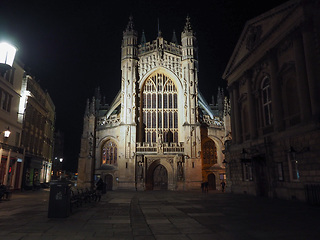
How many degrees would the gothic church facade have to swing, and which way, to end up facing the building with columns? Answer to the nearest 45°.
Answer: approximately 45° to its left

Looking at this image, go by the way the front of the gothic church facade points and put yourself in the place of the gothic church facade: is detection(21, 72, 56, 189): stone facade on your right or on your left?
on your right

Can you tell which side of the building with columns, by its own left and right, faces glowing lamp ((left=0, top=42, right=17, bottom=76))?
front

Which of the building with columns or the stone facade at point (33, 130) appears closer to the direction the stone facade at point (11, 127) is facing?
the building with columns

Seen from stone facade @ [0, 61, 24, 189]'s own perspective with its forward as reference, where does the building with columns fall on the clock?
The building with columns is roughly at 12 o'clock from the stone facade.

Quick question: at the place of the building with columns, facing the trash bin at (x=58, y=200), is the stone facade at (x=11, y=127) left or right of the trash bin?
right

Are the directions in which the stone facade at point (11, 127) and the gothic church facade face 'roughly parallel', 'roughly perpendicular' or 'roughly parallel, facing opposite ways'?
roughly perpendicular

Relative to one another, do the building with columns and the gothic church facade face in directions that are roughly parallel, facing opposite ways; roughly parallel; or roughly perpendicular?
roughly perpendicular

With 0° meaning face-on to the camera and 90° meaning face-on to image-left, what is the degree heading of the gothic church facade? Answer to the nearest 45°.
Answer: approximately 0°

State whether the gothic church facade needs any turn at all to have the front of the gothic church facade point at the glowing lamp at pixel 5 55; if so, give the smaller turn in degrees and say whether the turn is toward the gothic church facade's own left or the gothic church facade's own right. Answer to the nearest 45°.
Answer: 0° — it already faces it

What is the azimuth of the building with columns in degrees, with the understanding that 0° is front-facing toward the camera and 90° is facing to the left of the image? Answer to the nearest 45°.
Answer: approximately 45°

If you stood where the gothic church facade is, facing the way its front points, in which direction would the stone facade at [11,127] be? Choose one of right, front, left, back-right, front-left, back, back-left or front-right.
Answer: front-right

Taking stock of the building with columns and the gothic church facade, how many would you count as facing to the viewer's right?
0
